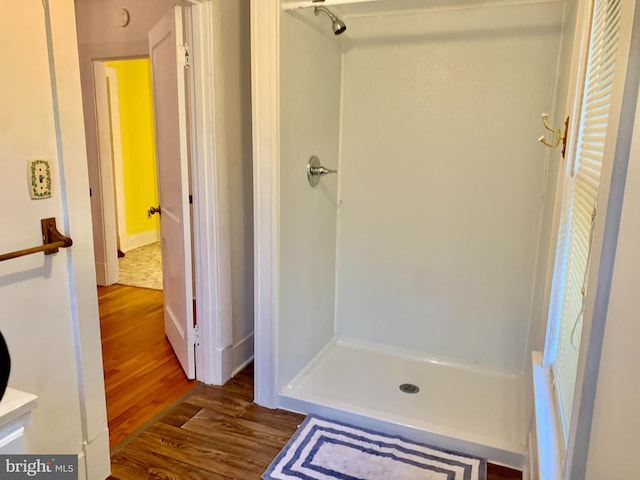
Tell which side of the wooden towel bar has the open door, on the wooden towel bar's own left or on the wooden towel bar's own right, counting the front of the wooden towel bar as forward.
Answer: on the wooden towel bar's own left

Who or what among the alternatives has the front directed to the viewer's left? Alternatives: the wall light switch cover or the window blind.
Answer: the window blind

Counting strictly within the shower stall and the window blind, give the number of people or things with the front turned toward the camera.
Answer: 1

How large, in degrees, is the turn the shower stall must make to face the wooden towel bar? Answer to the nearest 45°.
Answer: approximately 45° to its right

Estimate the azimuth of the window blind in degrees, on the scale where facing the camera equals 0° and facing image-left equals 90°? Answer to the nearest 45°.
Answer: approximately 90°

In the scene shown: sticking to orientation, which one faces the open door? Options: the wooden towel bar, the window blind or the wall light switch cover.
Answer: the window blind

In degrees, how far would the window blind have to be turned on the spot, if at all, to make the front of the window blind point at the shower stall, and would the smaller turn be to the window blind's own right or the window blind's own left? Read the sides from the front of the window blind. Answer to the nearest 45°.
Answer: approximately 45° to the window blind's own right

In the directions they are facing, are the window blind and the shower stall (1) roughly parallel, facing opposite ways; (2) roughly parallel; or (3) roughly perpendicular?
roughly perpendicular

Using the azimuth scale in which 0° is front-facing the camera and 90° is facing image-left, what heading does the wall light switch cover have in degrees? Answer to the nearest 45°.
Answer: approximately 315°
